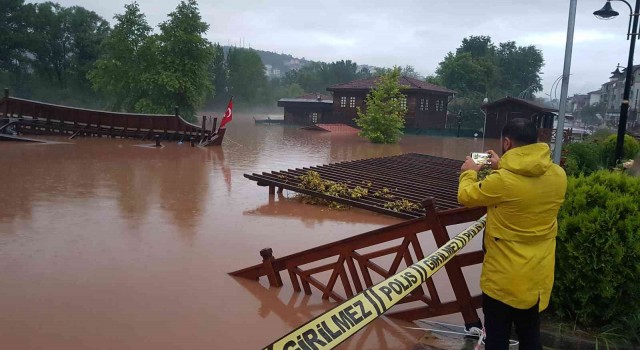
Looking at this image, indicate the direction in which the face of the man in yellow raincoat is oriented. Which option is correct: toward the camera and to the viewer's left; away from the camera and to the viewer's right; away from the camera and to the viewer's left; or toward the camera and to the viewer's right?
away from the camera and to the viewer's left

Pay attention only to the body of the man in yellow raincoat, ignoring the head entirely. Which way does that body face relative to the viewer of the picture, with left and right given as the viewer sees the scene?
facing away from the viewer and to the left of the viewer

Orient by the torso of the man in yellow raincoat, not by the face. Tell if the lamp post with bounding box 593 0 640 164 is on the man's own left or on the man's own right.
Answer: on the man's own right

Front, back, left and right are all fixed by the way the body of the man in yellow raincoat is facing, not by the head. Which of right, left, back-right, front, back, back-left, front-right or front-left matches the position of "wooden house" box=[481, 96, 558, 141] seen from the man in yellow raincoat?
front-right

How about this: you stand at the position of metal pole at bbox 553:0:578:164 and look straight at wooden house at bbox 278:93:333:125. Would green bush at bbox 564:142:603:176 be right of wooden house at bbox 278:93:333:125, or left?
right

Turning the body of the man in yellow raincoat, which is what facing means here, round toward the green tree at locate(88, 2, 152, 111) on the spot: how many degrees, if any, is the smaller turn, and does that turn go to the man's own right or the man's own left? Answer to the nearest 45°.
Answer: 0° — they already face it

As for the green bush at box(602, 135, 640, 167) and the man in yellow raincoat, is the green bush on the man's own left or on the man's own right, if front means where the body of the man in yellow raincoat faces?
on the man's own right

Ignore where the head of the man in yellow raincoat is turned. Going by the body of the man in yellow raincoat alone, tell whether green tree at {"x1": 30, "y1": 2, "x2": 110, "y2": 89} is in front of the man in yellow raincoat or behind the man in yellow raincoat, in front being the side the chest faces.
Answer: in front

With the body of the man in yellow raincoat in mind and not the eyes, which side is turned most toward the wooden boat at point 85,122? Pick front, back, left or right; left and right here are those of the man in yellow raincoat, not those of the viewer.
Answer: front

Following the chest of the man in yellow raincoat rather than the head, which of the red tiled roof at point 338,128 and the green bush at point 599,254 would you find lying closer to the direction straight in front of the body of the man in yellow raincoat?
the red tiled roof

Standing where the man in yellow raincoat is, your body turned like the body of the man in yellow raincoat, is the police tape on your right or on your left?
on your left

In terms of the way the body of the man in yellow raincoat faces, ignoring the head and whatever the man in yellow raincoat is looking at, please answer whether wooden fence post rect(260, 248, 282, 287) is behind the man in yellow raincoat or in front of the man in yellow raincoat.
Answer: in front

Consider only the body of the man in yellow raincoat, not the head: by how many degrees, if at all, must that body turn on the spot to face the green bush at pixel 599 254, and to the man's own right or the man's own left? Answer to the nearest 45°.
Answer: approximately 90° to the man's own right

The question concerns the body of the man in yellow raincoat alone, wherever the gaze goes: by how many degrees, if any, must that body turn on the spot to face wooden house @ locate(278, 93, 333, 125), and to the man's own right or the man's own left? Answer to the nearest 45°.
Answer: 0° — they already face it
